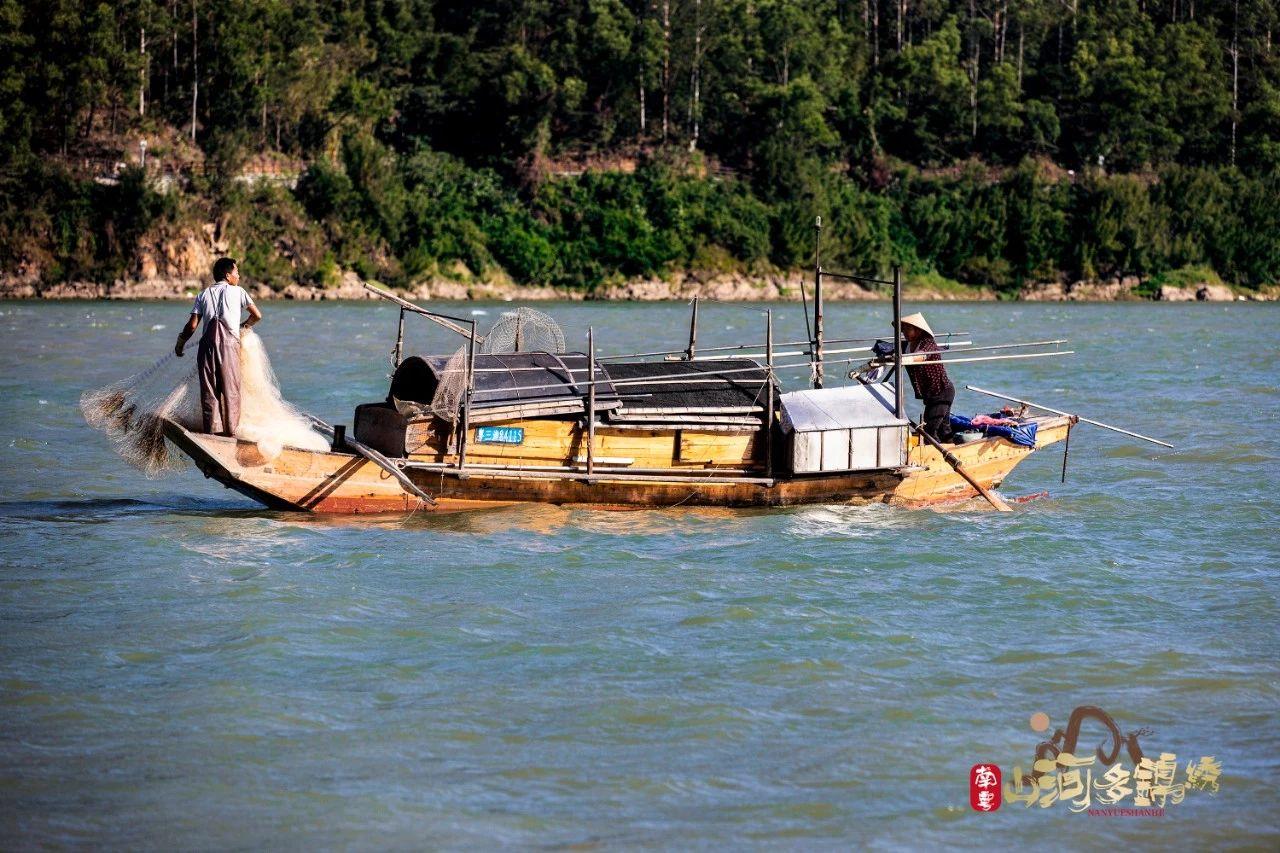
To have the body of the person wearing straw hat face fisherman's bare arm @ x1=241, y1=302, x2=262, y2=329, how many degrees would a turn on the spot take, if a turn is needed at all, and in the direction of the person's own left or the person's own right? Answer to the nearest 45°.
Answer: approximately 45° to the person's own left

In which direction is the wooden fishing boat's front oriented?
to the viewer's left

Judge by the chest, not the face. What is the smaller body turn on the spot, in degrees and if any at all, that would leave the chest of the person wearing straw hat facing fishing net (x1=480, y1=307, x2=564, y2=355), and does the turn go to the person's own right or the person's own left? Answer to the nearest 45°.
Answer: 0° — they already face it

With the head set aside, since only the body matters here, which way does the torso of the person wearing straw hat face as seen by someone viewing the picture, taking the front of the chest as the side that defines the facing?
to the viewer's left
